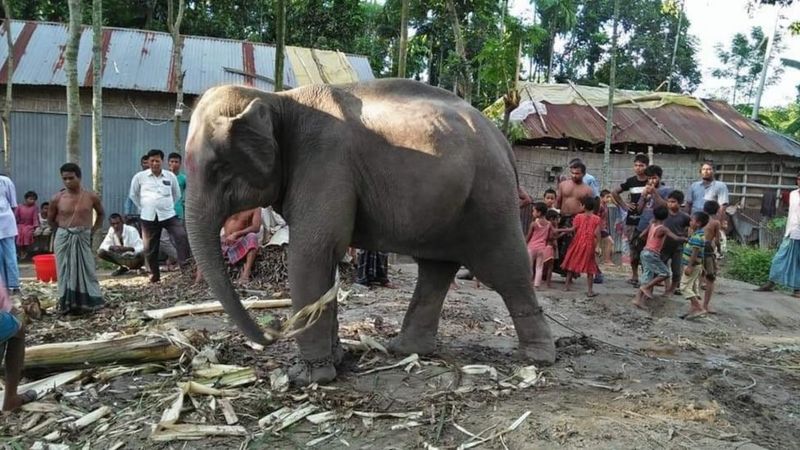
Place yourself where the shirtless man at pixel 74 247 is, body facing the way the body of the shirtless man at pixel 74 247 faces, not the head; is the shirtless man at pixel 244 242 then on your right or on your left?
on your left

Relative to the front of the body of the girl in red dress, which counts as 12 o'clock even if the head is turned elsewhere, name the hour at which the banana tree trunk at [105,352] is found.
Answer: The banana tree trunk is roughly at 7 o'clock from the girl in red dress.

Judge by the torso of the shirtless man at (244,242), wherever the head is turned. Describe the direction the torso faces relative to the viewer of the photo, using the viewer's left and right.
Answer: facing the viewer and to the left of the viewer

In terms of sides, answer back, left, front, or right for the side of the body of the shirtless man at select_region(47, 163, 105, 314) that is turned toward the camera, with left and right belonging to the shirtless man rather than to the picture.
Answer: front

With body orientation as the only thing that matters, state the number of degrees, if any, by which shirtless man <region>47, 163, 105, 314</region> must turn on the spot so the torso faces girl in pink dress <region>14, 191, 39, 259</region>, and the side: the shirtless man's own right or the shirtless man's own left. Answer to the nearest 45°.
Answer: approximately 180°

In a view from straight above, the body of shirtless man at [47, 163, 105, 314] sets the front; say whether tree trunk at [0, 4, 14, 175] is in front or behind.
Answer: behind

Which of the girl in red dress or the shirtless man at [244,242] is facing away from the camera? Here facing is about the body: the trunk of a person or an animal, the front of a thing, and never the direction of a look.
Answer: the girl in red dress

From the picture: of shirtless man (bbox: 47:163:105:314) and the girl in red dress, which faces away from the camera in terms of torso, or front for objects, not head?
the girl in red dress

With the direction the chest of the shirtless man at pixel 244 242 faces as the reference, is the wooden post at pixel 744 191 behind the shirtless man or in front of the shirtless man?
behind

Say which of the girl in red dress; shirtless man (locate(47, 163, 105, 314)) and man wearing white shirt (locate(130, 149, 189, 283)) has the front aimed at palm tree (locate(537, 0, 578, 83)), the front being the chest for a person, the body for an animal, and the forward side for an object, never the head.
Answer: the girl in red dress

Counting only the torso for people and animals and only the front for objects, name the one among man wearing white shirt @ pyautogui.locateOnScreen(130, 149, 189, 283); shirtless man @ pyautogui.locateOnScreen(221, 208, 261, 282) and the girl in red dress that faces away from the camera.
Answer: the girl in red dress

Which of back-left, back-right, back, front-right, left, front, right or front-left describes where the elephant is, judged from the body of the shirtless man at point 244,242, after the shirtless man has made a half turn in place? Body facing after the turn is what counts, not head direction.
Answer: back-right
